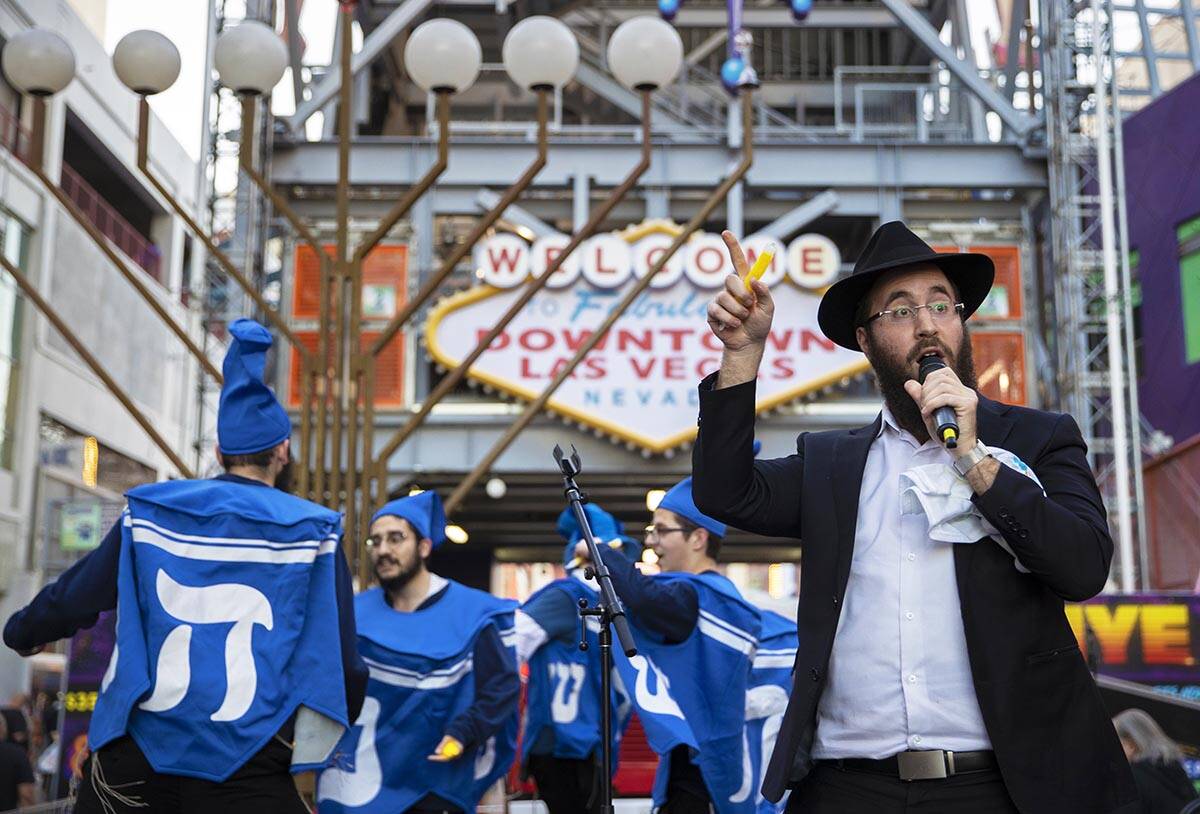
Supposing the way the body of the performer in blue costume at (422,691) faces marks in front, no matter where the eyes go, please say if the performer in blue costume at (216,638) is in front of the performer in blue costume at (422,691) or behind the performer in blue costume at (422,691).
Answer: in front

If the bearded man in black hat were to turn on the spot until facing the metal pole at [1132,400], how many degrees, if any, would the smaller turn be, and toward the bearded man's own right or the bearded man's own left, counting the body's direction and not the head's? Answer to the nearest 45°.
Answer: approximately 180°

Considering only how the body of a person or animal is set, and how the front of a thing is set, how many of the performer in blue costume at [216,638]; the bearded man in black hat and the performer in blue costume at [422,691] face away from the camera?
1

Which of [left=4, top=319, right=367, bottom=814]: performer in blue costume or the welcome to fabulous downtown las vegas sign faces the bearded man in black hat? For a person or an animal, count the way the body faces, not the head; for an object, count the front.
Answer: the welcome to fabulous downtown las vegas sign

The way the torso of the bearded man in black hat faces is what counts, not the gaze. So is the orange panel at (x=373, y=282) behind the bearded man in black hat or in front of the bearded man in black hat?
behind

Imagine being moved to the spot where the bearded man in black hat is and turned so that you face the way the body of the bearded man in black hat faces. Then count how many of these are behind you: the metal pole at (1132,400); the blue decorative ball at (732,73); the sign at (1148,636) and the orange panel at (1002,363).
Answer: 4

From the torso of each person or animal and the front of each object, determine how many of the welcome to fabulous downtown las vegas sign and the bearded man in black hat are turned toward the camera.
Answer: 2

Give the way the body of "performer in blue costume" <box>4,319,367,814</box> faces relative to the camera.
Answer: away from the camera

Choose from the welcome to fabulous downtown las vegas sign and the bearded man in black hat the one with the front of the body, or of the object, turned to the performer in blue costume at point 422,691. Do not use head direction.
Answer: the welcome to fabulous downtown las vegas sign

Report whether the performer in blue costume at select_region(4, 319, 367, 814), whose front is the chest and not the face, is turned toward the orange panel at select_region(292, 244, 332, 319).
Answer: yes

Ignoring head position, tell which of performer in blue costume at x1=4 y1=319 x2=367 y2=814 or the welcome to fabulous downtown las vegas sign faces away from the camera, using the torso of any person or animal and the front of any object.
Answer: the performer in blue costume

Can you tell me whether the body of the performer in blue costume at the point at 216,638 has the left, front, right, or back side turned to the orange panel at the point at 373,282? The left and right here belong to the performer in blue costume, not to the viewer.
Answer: front

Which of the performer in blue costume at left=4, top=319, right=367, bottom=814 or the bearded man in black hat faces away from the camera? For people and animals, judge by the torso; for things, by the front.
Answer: the performer in blue costume

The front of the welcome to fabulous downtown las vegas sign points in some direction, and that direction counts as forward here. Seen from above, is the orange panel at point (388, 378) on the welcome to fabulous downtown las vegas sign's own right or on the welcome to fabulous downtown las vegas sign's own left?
on the welcome to fabulous downtown las vegas sign's own right

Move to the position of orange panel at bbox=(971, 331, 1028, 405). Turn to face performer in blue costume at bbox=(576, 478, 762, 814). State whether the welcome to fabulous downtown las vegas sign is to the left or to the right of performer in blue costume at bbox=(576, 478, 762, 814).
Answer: right

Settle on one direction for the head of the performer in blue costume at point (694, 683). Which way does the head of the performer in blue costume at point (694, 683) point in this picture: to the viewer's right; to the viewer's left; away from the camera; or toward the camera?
to the viewer's left
